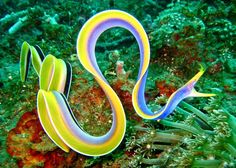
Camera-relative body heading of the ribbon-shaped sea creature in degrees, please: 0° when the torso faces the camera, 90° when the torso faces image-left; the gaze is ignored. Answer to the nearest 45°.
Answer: approximately 270°
